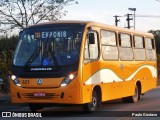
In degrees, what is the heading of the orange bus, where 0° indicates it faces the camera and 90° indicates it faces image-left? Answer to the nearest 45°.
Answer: approximately 45°
